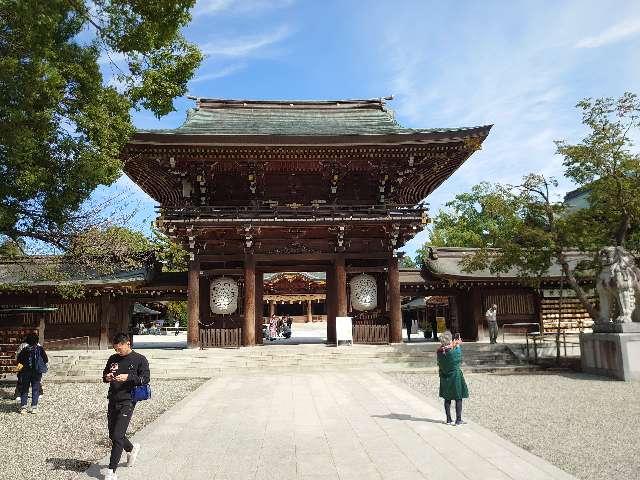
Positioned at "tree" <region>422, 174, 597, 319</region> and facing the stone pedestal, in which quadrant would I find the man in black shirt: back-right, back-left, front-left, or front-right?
front-right

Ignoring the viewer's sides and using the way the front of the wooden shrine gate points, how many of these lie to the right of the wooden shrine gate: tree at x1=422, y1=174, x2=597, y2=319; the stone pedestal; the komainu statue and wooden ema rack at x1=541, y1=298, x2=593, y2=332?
0

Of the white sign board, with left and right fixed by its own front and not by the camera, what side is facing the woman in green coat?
front

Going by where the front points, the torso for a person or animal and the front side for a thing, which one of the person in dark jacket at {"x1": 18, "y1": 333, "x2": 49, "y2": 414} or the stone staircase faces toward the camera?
the stone staircase

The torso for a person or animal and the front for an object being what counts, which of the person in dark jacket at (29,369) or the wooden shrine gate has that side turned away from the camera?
the person in dark jacket

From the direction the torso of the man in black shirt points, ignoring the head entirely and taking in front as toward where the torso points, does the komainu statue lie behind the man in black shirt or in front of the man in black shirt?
behind

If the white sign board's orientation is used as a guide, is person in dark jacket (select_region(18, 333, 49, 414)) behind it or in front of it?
in front

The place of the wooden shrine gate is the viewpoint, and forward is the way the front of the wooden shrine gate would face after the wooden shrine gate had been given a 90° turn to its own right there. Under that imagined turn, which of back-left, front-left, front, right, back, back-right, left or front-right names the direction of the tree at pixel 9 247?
front-left

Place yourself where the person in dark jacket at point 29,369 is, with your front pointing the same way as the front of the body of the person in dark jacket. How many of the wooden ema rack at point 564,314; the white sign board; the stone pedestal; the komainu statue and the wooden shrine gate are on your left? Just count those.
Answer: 0

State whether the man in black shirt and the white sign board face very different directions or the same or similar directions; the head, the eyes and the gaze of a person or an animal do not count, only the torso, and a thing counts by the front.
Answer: same or similar directions

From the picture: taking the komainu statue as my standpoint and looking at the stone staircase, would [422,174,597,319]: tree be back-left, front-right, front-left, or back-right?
front-right

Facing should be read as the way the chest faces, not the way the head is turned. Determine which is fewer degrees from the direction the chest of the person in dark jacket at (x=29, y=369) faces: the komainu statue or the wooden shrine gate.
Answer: the wooden shrine gate

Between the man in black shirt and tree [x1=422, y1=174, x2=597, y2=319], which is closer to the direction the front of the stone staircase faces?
the man in black shirt

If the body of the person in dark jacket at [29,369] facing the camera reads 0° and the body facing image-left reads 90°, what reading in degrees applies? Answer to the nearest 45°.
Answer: approximately 180°

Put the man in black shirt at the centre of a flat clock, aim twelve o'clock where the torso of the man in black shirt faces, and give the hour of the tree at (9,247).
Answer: The tree is roughly at 4 o'clock from the man in black shirt.

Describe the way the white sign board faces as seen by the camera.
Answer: facing the viewer

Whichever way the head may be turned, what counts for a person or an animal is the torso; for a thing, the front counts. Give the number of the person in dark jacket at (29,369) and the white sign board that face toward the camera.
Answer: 1

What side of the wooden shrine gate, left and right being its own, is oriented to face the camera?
front
